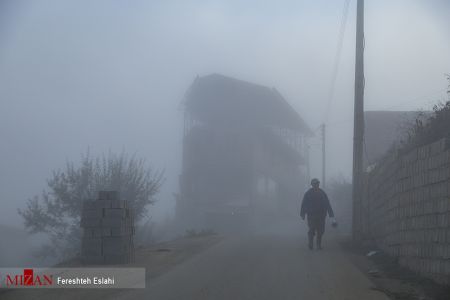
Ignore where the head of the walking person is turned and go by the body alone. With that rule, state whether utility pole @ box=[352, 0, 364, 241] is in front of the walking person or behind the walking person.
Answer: behind

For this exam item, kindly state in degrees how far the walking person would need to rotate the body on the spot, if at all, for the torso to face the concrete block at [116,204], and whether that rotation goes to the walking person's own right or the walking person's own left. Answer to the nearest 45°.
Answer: approximately 45° to the walking person's own right

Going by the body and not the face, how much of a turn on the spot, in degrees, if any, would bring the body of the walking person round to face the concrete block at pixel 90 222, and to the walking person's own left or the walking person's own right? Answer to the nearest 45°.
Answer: approximately 45° to the walking person's own right

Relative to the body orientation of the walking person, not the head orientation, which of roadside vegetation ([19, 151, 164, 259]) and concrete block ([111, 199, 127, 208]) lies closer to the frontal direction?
the concrete block

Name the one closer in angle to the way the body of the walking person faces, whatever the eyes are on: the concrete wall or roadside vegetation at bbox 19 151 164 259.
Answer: the concrete wall

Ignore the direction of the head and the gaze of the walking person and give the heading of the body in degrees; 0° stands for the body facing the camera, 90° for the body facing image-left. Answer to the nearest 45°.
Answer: approximately 0°

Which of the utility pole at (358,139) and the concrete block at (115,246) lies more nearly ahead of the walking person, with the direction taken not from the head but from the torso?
the concrete block

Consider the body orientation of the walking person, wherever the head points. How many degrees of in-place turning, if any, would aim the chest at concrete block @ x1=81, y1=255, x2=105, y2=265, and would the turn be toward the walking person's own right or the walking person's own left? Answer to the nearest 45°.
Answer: approximately 45° to the walking person's own right
